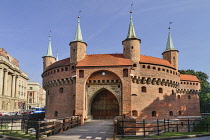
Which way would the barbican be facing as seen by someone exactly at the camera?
facing the viewer
